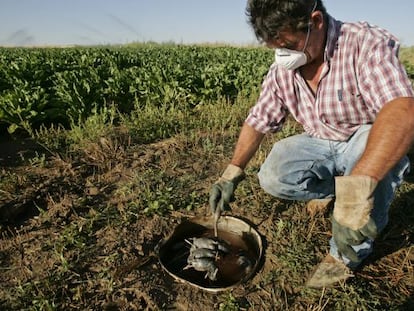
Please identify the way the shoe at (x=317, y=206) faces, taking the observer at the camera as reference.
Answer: facing the viewer and to the left of the viewer

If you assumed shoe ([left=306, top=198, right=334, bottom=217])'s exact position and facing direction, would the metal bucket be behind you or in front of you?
in front
